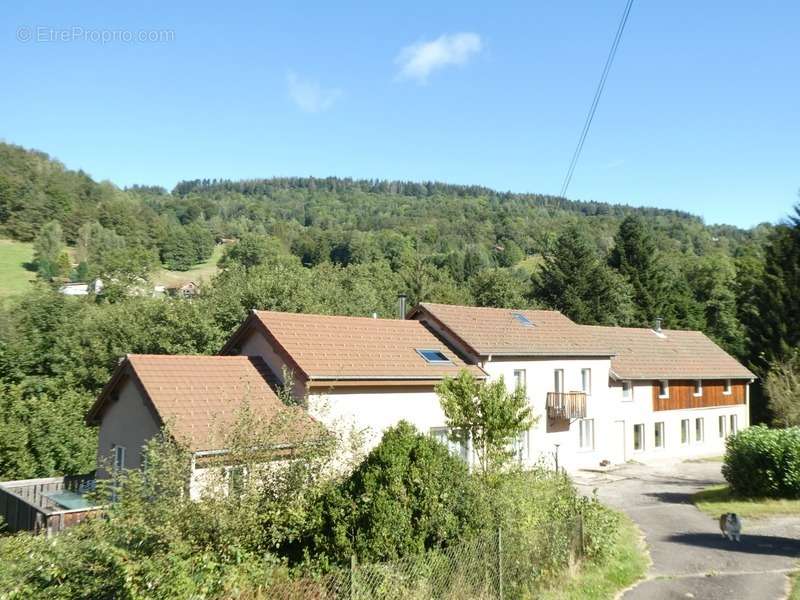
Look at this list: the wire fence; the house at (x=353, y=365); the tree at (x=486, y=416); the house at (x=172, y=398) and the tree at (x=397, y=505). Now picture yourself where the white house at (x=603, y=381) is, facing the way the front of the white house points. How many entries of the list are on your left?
0

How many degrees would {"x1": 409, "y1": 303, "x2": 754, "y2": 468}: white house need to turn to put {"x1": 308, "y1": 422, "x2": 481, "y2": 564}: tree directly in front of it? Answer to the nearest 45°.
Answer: approximately 45° to its right

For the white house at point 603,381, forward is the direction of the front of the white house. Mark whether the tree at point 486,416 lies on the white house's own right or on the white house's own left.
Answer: on the white house's own right

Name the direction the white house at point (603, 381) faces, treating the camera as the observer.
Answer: facing the viewer and to the right of the viewer

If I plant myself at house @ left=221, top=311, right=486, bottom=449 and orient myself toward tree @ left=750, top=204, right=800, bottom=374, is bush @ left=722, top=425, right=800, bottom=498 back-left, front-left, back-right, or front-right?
front-right

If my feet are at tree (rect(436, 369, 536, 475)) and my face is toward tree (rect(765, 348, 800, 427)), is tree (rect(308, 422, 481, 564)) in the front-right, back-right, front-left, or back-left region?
back-right

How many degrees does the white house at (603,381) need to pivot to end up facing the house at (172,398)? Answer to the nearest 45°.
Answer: approximately 90° to its right

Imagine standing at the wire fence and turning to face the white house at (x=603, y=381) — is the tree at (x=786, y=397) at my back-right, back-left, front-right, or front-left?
front-right

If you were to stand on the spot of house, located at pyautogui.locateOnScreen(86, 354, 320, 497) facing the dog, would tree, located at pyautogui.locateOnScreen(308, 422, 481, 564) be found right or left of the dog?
right

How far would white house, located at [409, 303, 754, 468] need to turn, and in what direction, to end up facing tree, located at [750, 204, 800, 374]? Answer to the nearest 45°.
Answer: approximately 90° to its left

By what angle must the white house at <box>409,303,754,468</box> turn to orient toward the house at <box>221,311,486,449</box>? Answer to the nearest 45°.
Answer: approximately 90° to its right

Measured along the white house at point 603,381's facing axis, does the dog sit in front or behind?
in front

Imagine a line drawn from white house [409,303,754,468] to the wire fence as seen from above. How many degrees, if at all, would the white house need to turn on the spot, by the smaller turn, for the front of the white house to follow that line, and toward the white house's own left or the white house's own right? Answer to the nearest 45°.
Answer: approximately 45° to the white house's own right

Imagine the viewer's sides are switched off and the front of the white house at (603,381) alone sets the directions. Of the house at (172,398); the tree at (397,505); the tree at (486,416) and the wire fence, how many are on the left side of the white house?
0
